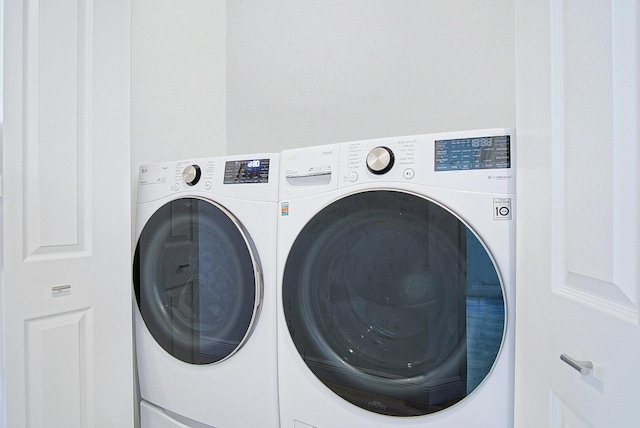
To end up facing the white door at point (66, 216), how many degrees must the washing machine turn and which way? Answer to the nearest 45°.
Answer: approximately 45° to its right

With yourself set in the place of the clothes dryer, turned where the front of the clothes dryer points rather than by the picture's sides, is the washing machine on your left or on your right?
on your left

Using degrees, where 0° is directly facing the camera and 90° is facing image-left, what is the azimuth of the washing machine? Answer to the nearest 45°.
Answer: approximately 45°

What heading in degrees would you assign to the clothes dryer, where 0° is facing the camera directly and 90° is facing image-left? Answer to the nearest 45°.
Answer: approximately 45°
